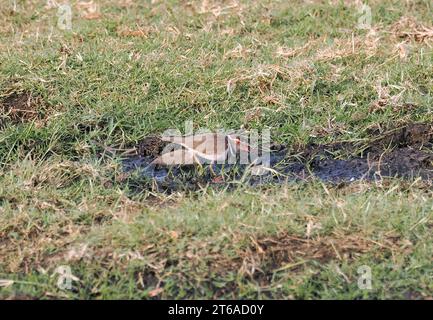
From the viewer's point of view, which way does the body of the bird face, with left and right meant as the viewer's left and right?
facing to the right of the viewer
